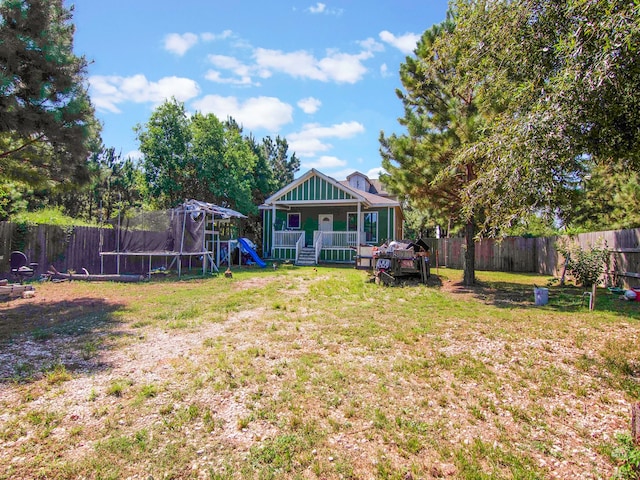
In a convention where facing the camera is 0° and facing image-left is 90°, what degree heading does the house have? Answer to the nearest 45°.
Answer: approximately 0°

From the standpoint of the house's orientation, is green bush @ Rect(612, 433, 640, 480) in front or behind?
in front

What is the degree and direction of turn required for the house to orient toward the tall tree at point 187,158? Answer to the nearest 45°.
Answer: approximately 90° to its right

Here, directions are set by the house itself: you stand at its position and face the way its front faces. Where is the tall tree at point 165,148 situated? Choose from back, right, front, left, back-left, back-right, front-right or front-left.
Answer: right

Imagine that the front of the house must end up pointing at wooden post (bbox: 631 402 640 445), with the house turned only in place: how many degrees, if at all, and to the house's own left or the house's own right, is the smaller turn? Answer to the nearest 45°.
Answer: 0° — it already faces it

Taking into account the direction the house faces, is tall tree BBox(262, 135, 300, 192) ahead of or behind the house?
behind

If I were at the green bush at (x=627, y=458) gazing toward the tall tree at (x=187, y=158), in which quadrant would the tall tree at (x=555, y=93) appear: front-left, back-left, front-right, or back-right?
front-right

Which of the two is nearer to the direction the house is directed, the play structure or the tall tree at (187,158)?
the play structure
